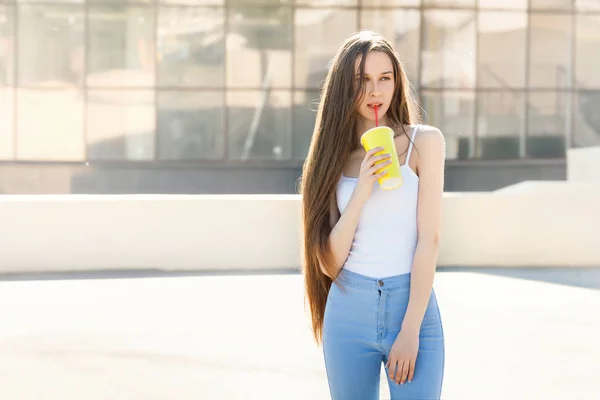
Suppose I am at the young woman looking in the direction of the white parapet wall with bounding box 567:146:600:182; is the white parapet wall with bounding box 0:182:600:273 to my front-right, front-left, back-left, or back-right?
front-left

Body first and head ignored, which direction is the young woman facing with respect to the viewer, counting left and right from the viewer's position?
facing the viewer

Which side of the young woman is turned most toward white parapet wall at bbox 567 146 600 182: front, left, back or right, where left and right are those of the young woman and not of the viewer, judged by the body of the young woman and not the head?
back

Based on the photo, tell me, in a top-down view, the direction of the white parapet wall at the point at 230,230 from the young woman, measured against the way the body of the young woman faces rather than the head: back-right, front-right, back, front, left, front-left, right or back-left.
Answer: back
